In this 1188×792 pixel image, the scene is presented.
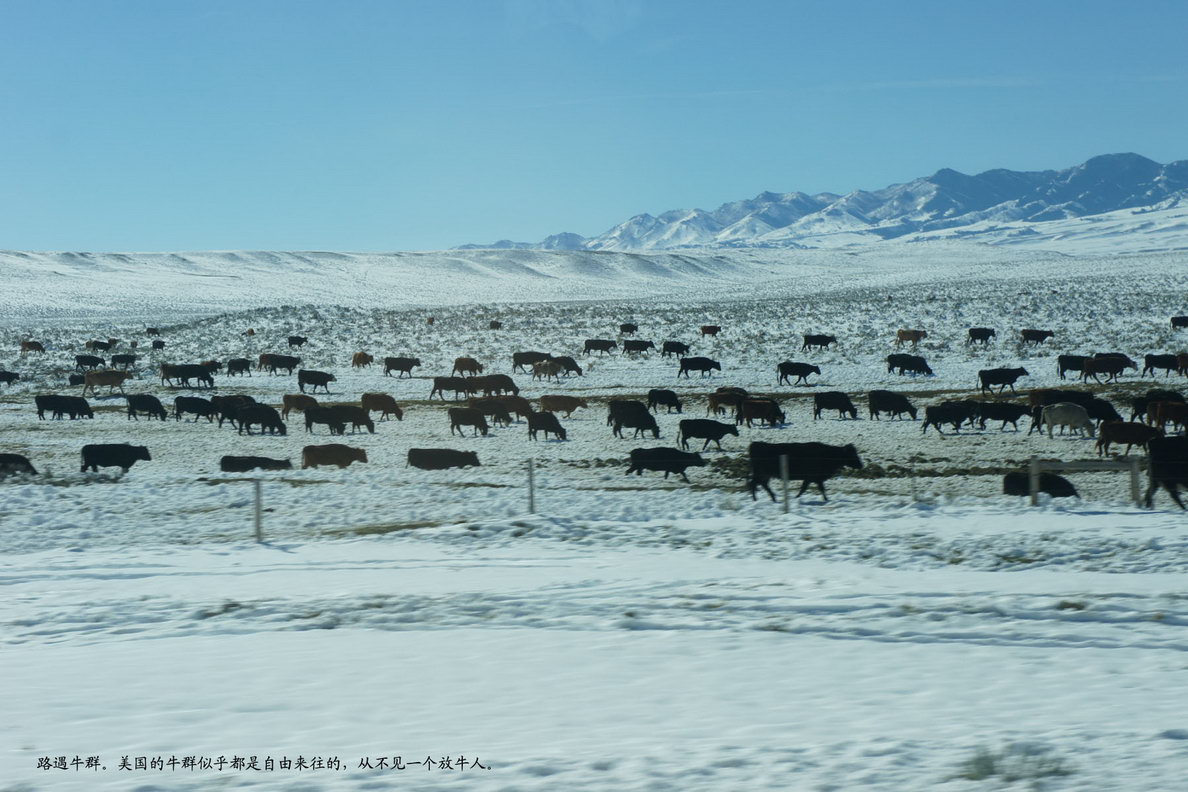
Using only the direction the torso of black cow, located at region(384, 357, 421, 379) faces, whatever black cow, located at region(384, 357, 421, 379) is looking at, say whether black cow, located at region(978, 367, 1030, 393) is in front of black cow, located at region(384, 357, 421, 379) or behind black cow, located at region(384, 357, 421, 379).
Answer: in front

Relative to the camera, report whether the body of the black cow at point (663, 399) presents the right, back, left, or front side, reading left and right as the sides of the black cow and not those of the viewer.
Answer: right

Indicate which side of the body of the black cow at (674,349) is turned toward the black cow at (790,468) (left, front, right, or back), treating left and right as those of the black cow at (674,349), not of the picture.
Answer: right

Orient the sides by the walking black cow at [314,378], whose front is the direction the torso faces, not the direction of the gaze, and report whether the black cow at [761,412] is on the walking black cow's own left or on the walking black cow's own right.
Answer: on the walking black cow's own right

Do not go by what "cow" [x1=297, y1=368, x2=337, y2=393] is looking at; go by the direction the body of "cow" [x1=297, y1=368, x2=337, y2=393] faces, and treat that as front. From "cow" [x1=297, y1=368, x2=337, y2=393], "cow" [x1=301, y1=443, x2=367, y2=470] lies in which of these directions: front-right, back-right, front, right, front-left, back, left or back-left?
right

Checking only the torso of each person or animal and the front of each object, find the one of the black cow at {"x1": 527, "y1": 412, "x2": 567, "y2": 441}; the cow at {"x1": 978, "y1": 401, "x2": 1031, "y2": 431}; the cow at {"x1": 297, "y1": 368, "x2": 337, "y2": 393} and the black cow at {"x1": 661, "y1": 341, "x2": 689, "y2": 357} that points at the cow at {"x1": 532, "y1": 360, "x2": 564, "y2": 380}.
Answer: the cow at {"x1": 297, "y1": 368, "x2": 337, "y2": 393}

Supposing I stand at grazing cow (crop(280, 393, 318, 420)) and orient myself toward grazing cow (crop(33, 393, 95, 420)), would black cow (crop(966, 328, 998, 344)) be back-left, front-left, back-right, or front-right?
back-right

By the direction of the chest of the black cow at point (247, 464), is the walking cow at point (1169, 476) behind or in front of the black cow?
in front

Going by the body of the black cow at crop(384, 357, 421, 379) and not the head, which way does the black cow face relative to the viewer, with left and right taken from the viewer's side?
facing to the right of the viewer
